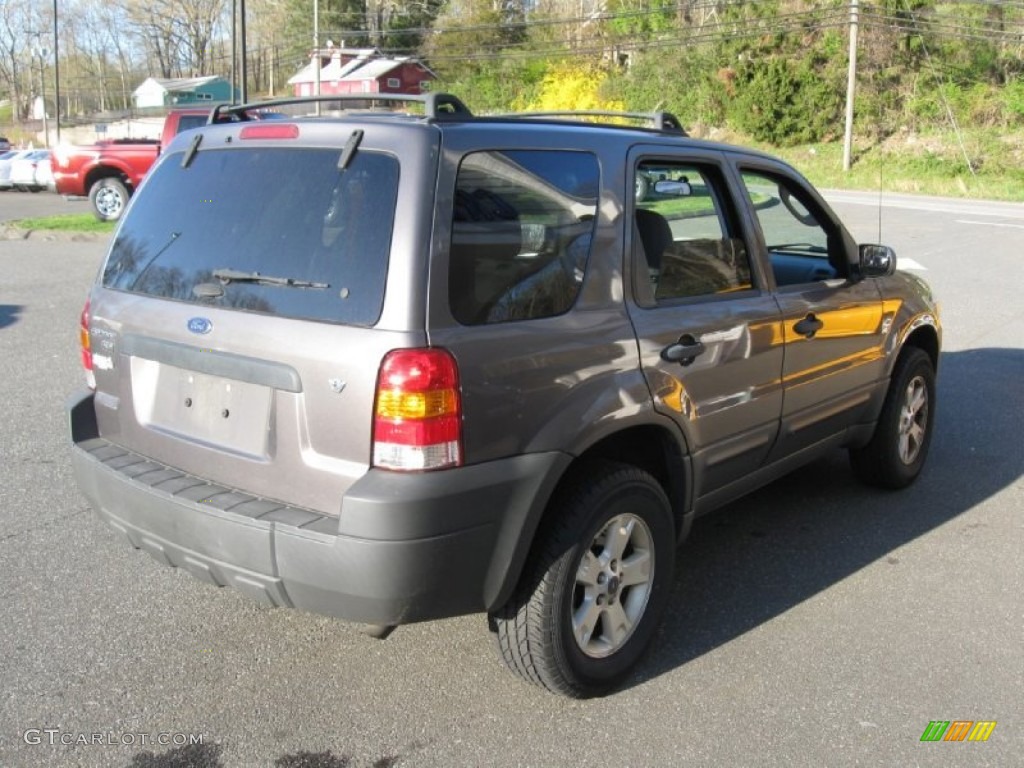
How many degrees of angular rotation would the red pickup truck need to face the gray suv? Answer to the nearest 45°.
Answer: approximately 90° to its right

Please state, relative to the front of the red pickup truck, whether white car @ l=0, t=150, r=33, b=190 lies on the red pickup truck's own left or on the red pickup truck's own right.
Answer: on the red pickup truck's own left

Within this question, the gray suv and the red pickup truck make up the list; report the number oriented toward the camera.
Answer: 0

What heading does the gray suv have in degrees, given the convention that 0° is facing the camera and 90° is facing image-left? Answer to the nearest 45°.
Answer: approximately 225°

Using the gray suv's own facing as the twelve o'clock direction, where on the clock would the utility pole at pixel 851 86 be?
The utility pole is roughly at 11 o'clock from the gray suv.

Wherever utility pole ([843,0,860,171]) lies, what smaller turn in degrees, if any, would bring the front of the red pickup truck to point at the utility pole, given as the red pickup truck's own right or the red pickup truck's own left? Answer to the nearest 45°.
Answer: approximately 45° to the red pickup truck's own left

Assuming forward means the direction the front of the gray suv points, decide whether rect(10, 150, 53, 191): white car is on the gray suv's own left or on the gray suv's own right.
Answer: on the gray suv's own left
